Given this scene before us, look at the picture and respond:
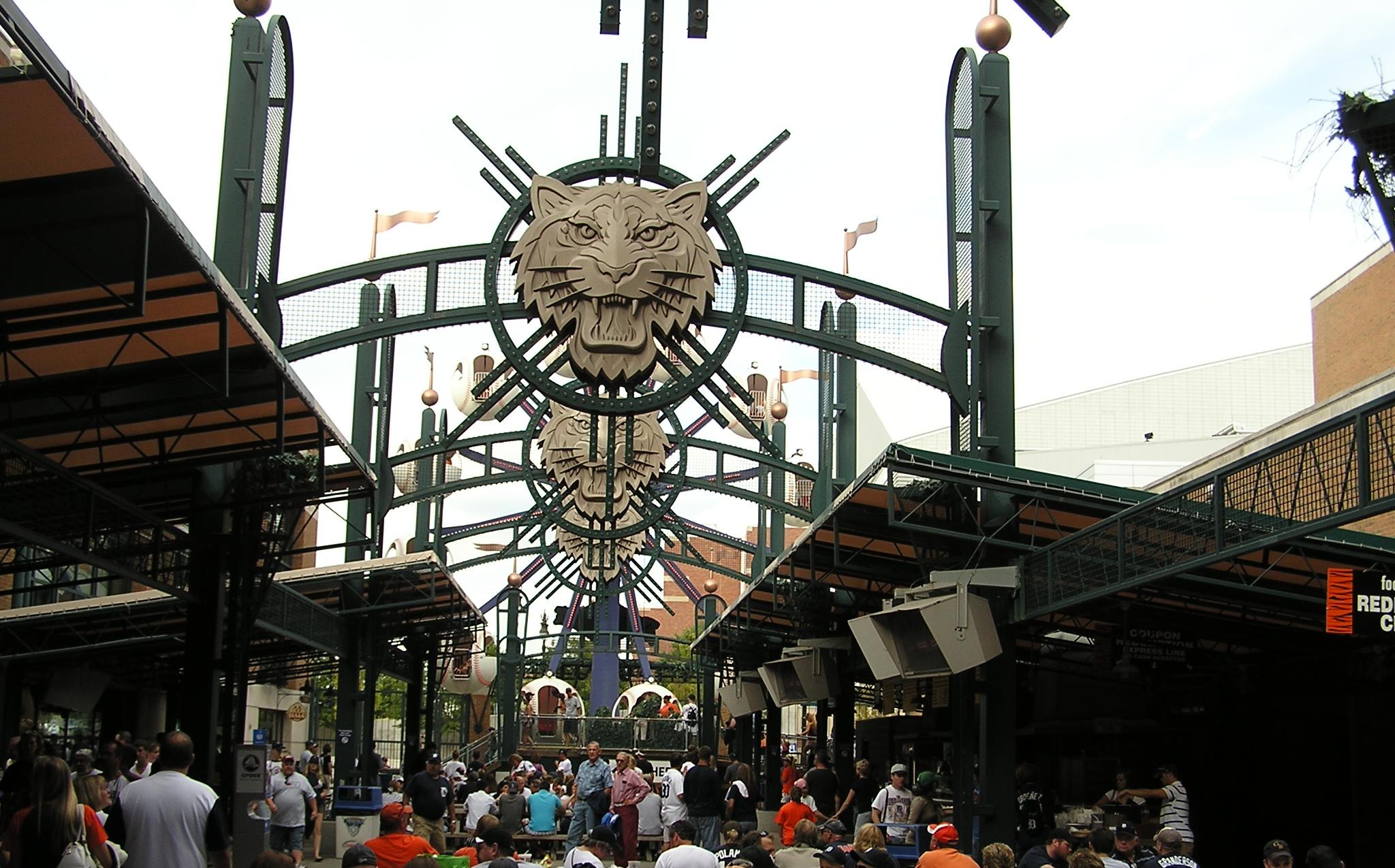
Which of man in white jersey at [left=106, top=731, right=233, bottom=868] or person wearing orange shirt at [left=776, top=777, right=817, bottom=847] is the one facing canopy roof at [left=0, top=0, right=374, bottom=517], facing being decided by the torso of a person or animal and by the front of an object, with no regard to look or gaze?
the man in white jersey

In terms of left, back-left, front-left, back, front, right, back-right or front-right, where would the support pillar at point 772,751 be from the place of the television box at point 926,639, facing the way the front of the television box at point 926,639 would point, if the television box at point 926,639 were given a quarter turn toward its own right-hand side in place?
front-right

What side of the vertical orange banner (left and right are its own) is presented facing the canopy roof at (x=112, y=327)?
right

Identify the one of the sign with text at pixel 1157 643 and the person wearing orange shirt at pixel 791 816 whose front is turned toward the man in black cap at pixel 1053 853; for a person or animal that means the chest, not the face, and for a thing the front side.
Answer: the sign with text

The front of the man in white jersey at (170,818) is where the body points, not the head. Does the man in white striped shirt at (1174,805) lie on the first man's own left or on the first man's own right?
on the first man's own right

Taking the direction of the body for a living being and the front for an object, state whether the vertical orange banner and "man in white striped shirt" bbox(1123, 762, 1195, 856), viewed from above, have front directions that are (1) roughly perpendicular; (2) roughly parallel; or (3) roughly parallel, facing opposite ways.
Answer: roughly perpendicular

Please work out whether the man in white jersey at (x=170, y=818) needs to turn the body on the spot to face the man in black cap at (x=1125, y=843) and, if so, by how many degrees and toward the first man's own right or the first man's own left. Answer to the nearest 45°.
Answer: approximately 90° to the first man's own right

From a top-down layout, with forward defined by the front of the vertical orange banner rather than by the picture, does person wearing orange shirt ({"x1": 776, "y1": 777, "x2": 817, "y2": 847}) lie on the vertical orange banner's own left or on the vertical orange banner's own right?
on the vertical orange banner's own right

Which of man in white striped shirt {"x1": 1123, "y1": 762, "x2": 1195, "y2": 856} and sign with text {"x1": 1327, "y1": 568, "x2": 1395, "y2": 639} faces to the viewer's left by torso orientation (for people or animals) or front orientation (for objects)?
the man in white striped shirt

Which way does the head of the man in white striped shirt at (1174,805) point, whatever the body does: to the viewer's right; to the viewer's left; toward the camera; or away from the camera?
to the viewer's left

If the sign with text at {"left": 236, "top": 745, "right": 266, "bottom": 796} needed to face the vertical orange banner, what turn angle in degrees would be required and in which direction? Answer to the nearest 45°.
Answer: approximately 45° to its left

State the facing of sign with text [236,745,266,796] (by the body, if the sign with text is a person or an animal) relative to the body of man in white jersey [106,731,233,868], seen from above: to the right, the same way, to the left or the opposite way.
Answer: the opposite way

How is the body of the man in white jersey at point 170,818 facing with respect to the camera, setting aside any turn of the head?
away from the camera

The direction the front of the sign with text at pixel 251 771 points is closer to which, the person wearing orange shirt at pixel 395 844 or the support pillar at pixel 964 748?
the person wearing orange shirt

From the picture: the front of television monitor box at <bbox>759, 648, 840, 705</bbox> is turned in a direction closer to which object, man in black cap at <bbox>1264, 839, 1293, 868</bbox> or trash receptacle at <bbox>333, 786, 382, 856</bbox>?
the trash receptacle
